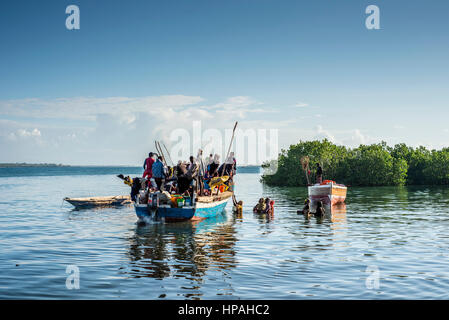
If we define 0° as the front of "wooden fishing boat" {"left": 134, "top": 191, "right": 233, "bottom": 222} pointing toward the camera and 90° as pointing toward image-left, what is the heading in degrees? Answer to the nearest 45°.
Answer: approximately 270°

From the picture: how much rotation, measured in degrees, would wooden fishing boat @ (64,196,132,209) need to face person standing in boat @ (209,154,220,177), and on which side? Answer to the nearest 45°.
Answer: approximately 135° to its left

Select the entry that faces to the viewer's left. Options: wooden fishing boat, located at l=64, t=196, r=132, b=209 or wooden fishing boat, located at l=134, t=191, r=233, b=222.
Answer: wooden fishing boat, located at l=64, t=196, r=132, b=209

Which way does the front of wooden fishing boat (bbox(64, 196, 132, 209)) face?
to the viewer's left
